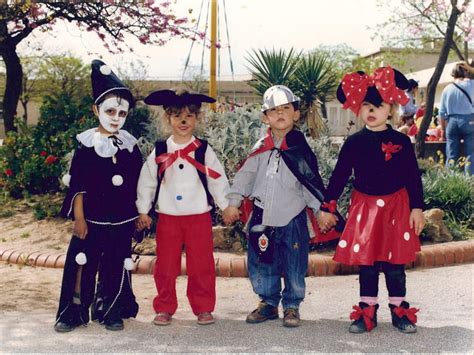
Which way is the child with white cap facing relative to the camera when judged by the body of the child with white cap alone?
toward the camera

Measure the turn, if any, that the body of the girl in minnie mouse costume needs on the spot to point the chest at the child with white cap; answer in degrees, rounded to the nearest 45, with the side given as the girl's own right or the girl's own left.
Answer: approximately 90° to the girl's own right

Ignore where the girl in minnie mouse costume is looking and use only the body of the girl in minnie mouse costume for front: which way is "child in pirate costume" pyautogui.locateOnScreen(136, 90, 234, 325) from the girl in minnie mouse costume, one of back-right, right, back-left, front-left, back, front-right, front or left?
right

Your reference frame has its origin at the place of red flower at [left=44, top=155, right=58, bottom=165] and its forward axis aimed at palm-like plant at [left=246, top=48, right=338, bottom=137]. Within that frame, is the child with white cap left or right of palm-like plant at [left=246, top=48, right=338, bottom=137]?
right

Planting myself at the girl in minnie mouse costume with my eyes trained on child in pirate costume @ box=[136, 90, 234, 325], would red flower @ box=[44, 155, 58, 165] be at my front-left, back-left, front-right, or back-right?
front-right

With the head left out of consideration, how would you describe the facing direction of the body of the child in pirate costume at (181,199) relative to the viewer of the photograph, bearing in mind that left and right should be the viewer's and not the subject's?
facing the viewer

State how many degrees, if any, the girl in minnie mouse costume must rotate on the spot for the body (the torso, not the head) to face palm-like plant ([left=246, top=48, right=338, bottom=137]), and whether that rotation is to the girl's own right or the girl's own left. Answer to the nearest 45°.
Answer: approximately 180°

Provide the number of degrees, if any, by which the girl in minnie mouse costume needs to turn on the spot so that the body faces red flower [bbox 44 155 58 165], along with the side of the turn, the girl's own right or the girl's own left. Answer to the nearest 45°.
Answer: approximately 135° to the girl's own right

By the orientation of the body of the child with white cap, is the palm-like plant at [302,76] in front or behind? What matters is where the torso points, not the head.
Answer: behind

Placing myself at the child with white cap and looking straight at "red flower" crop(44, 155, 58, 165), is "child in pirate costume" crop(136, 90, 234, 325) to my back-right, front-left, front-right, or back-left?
front-left
